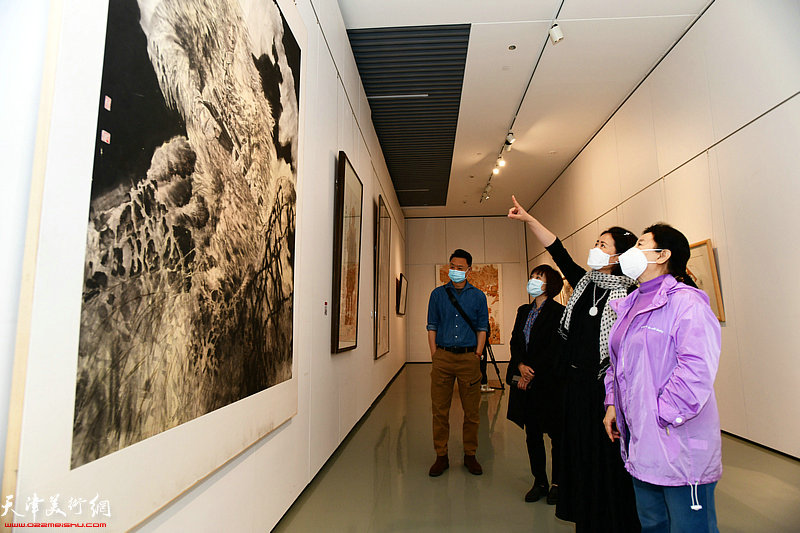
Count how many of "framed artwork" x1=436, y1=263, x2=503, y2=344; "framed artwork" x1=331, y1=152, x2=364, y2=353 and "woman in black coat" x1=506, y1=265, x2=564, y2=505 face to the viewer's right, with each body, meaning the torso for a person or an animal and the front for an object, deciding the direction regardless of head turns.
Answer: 1

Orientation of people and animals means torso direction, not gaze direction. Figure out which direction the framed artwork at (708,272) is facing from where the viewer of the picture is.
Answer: facing the viewer and to the left of the viewer

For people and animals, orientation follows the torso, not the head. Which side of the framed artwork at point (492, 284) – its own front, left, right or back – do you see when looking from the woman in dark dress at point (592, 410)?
front

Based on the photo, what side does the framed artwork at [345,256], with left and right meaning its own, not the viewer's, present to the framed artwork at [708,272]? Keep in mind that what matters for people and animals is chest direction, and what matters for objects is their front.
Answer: front

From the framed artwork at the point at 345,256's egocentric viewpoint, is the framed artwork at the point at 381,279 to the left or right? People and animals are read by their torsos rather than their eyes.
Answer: on its left

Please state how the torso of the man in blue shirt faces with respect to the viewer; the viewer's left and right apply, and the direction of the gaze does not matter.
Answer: facing the viewer

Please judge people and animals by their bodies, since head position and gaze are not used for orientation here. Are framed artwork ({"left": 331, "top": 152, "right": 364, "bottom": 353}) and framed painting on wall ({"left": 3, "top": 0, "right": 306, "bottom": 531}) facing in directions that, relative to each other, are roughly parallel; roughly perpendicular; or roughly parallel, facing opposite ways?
roughly parallel

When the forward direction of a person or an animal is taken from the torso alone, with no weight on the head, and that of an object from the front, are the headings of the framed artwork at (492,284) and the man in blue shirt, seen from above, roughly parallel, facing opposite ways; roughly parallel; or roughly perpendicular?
roughly parallel

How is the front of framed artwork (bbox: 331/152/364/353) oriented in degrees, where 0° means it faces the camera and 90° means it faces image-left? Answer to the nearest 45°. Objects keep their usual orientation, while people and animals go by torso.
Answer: approximately 270°

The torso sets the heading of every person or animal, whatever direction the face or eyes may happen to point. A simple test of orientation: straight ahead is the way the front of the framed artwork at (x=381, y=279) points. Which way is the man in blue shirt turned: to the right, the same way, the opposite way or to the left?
to the right

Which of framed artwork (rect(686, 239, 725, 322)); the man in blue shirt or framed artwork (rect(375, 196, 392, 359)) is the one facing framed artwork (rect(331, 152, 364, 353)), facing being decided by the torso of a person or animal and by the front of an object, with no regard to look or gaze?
framed artwork (rect(686, 239, 725, 322))

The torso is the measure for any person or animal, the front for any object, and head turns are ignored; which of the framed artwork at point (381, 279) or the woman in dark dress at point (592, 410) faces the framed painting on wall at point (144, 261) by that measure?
the woman in dark dress

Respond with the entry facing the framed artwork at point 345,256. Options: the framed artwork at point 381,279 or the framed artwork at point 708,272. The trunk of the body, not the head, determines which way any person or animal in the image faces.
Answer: the framed artwork at point 708,272

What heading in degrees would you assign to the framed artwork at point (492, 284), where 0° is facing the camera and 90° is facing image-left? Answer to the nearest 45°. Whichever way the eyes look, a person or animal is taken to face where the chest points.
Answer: approximately 0°

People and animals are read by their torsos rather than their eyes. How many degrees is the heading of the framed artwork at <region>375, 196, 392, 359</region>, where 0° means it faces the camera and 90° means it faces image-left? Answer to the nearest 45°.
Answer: approximately 270°

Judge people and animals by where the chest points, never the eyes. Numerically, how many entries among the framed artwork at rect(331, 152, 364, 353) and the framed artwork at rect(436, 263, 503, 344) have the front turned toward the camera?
1

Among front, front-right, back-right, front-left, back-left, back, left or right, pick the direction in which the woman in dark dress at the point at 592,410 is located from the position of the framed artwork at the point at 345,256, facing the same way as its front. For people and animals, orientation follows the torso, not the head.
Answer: front-right

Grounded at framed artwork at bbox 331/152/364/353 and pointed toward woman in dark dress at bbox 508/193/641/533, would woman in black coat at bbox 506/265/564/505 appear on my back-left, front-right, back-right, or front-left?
front-left

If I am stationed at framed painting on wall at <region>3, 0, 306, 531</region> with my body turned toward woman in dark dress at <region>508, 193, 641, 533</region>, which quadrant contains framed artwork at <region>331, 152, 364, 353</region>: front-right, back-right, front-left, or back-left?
front-left

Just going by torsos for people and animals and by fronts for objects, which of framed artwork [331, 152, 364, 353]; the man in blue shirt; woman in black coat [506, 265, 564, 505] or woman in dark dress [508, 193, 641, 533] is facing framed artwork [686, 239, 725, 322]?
framed artwork [331, 152, 364, 353]

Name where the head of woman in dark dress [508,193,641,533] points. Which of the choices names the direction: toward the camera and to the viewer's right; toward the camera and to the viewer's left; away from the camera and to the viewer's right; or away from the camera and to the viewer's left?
toward the camera and to the viewer's left

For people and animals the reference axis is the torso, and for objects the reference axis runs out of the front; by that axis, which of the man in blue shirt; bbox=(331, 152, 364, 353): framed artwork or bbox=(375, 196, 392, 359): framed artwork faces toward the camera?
the man in blue shirt
